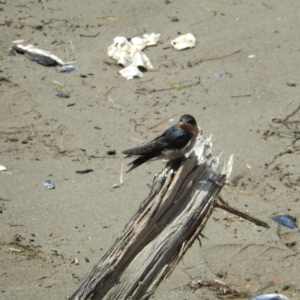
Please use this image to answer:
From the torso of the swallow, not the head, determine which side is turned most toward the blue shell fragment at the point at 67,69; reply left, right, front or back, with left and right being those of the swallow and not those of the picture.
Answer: left

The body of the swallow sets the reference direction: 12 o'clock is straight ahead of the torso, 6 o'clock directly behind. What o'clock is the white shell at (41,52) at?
The white shell is roughly at 8 o'clock from the swallow.

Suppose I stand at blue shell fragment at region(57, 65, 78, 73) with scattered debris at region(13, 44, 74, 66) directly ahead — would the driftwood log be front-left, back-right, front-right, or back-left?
back-left

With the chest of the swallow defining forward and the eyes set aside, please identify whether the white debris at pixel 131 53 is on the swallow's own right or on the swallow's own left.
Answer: on the swallow's own left

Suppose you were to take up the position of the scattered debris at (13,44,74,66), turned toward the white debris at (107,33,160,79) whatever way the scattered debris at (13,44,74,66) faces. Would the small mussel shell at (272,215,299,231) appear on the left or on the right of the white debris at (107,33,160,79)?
right

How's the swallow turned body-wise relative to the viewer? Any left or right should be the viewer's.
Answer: facing to the right of the viewer

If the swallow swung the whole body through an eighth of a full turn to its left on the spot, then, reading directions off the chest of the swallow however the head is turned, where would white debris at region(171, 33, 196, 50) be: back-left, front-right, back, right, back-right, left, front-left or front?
front-left

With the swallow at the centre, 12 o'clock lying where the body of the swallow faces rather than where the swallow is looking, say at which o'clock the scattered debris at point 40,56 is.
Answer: The scattered debris is roughly at 8 o'clock from the swallow.

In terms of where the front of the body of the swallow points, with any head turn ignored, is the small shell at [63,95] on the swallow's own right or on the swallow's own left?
on the swallow's own left
